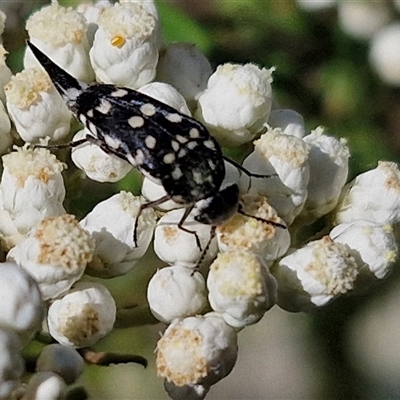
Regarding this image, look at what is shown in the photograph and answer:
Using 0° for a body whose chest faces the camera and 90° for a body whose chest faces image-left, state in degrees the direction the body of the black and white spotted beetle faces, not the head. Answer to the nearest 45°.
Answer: approximately 315°
